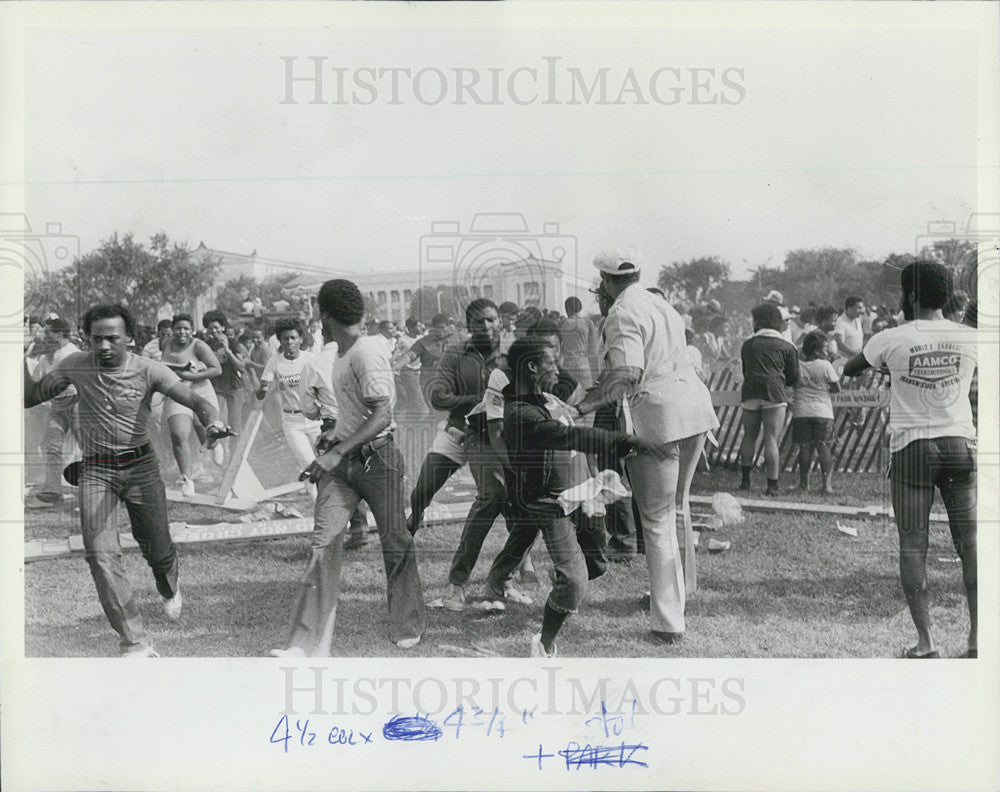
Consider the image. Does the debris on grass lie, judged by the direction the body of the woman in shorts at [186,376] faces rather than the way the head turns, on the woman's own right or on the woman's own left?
on the woman's own left
